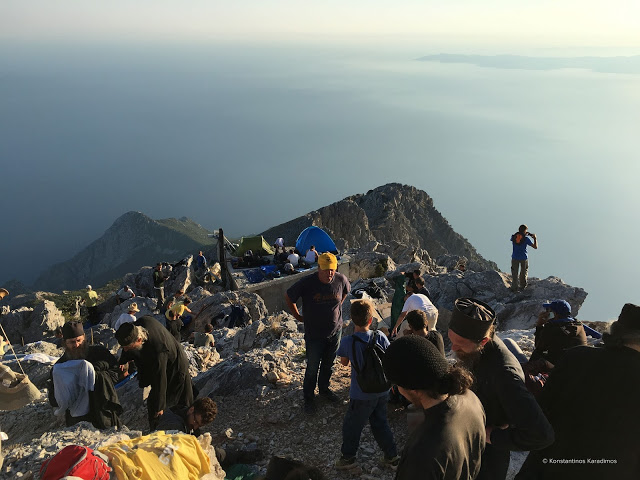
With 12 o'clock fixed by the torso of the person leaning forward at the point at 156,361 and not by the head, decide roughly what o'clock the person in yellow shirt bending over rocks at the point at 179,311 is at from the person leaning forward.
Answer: The person in yellow shirt bending over rocks is roughly at 3 o'clock from the person leaning forward.

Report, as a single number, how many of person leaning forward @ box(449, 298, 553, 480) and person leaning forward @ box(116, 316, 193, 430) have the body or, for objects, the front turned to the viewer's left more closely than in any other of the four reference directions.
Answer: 2

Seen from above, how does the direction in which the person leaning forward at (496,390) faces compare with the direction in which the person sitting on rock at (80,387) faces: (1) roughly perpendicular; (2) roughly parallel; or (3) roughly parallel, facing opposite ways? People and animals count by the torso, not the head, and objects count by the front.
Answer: roughly perpendicular

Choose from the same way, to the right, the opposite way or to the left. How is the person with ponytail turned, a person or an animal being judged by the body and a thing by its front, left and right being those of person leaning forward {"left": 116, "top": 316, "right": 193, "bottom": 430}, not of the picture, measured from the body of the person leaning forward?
to the right

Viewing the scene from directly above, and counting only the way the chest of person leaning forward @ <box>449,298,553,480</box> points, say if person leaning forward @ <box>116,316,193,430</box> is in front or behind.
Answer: in front

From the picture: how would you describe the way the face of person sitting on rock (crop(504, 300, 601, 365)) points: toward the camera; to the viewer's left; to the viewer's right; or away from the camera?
to the viewer's left

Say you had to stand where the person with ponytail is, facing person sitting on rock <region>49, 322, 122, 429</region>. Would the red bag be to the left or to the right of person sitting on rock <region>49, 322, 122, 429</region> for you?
left

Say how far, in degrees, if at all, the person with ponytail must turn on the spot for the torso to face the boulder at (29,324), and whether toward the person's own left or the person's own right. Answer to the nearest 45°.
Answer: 0° — they already face it

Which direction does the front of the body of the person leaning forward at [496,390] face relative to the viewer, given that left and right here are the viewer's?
facing to the left of the viewer

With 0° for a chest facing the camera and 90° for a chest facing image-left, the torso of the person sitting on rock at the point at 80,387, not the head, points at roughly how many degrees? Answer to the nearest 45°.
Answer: approximately 45°

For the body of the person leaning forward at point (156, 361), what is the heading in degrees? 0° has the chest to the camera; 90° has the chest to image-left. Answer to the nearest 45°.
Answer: approximately 90°

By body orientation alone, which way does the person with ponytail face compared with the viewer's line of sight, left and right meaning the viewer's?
facing away from the viewer and to the left of the viewer
